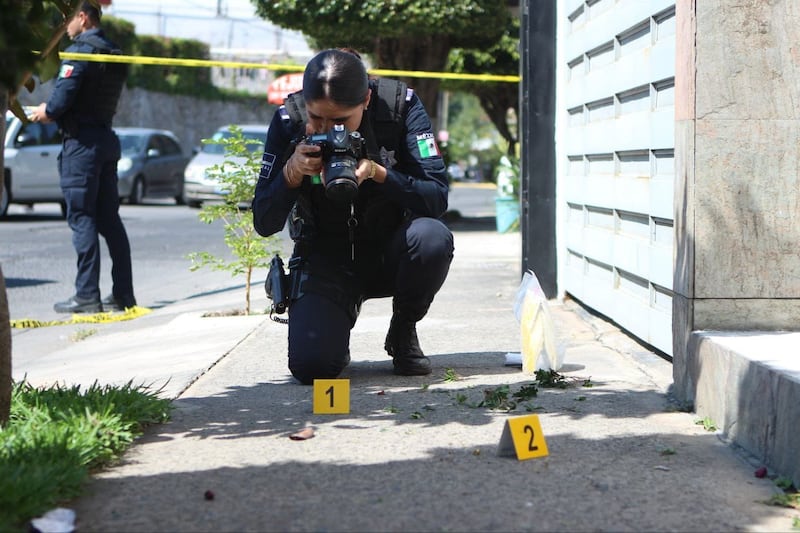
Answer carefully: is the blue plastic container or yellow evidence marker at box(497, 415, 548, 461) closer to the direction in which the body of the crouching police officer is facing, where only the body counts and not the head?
the yellow evidence marker

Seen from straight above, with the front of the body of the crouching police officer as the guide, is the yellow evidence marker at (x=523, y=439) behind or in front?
in front

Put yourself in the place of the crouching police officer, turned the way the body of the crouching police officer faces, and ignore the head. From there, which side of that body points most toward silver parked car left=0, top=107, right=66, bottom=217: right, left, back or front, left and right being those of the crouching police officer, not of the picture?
back

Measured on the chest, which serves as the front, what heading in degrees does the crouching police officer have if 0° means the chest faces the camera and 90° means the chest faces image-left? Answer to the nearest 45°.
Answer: approximately 0°

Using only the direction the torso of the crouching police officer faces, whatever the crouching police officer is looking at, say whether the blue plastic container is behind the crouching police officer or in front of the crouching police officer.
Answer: behind
